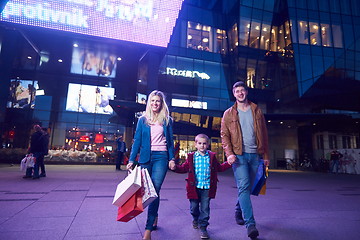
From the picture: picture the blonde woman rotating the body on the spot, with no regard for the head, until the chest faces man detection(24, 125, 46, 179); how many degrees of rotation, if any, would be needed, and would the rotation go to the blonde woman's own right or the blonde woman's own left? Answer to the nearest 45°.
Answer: approximately 135° to the blonde woman's own right

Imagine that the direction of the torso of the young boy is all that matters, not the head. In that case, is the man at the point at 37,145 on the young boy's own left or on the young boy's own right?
on the young boy's own right

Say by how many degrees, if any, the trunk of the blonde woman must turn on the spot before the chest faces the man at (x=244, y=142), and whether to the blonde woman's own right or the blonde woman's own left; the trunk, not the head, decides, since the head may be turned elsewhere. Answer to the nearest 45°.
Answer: approximately 90° to the blonde woman's own left

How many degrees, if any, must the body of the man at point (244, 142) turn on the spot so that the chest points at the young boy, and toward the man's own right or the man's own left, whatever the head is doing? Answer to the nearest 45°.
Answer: approximately 90° to the man's own right

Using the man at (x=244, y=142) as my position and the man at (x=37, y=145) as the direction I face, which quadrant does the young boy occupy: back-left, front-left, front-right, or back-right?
front-left

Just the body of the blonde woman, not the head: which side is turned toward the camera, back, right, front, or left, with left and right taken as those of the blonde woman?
front

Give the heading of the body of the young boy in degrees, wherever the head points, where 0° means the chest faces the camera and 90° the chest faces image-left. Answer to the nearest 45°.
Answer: approximately 0°

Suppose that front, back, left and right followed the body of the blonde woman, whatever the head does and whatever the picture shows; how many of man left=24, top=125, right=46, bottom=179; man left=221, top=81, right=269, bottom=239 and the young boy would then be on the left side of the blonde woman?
2
